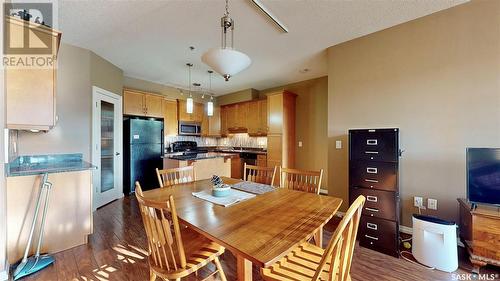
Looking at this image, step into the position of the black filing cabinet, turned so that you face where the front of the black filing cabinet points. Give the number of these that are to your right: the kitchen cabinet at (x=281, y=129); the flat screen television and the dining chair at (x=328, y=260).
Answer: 1

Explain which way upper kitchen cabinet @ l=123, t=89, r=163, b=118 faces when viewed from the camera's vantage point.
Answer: facing the viewer and to the right of the viewer

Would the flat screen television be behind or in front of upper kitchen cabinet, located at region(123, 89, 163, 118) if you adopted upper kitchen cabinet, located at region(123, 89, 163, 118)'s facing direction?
in front

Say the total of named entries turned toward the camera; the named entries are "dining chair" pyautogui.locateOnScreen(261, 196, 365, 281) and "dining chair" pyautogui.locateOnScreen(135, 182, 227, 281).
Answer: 0

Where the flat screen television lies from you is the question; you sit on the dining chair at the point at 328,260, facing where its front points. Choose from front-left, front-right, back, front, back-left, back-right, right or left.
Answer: right

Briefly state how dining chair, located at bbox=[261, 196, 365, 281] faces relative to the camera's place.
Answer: facing away from the viewer and to the left of the viewer

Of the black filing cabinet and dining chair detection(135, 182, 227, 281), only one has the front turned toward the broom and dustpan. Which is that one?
the black filing cabinet

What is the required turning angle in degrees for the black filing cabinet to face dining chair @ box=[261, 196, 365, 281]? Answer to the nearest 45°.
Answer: approximately 45° to its left

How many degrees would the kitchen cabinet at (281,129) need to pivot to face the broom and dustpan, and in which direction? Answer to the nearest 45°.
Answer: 0° — it already faces it

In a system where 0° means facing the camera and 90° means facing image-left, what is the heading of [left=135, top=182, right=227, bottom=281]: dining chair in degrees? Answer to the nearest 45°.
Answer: approximately 225°

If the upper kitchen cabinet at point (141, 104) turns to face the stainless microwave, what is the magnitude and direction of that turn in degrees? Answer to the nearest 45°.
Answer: approximately 90° to its left
